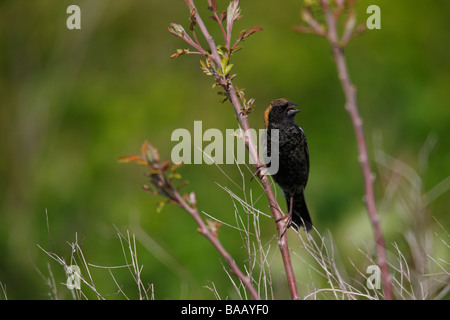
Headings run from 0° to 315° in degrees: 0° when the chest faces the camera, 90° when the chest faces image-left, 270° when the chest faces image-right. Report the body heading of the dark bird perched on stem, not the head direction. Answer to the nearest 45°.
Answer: approximately 0°
